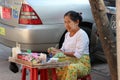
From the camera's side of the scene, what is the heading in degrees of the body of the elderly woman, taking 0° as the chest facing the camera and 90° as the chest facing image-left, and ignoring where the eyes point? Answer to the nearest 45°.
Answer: approximately 45°

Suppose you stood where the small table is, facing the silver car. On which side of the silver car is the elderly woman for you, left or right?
right

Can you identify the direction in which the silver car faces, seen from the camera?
facing away from the viewer and to the right of the viewer

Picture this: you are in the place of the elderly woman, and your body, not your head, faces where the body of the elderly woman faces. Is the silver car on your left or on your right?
on your right

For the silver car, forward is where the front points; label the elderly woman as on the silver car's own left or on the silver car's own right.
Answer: on the silver car's own right

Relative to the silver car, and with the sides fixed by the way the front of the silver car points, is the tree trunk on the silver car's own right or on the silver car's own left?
on the silver car's own right

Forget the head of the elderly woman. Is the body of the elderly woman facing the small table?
yes

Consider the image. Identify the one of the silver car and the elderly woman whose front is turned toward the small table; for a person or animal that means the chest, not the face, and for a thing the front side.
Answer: the elderly woman
